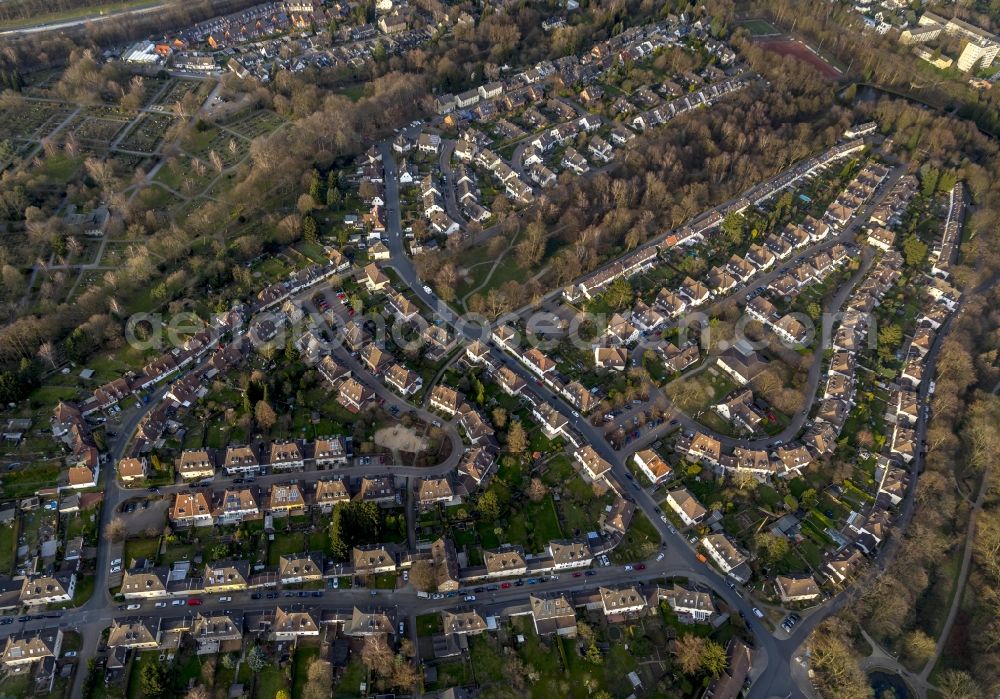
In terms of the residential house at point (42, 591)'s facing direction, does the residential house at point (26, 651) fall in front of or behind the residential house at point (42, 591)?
in front

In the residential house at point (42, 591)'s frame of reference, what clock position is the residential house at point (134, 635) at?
the residential house at point (134, 635) is roughly at 11 o'clock from the residential house at point (42, 591).

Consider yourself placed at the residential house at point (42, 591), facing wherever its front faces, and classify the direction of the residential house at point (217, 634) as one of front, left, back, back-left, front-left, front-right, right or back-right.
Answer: front-left

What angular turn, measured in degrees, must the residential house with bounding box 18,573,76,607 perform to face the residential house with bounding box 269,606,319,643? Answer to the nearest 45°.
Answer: approximately 45° to its left

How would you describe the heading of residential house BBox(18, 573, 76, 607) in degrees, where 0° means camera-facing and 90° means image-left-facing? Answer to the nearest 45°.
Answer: approximately 0°
